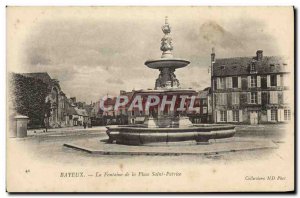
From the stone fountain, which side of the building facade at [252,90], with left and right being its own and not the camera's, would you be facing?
front

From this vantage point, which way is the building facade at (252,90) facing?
toward the camera
